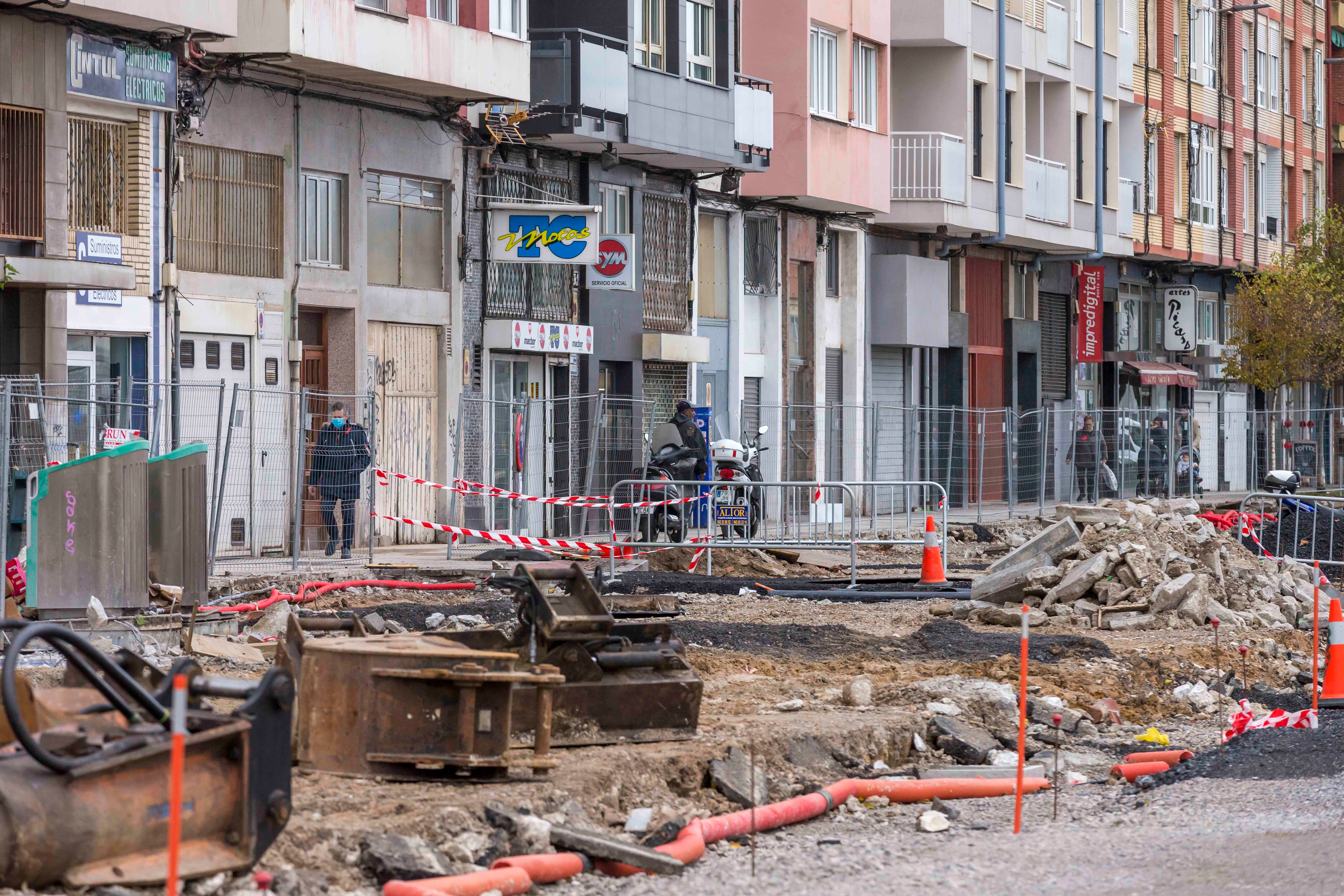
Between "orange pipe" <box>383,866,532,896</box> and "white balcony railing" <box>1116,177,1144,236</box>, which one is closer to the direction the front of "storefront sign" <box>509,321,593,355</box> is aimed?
the orange pipe

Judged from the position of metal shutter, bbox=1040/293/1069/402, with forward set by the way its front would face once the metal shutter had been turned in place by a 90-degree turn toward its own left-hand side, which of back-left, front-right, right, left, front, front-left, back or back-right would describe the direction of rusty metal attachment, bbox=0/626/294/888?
back-right

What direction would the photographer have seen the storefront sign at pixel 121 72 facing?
facing the viewer and to the right of the viewer

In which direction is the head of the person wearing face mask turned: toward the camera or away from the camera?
toward the camera

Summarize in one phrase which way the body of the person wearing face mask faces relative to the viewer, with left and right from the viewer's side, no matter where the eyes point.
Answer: facing the viewer

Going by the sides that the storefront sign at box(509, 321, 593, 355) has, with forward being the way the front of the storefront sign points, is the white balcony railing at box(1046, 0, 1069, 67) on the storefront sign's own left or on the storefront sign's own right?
on the storefront sign's own left
